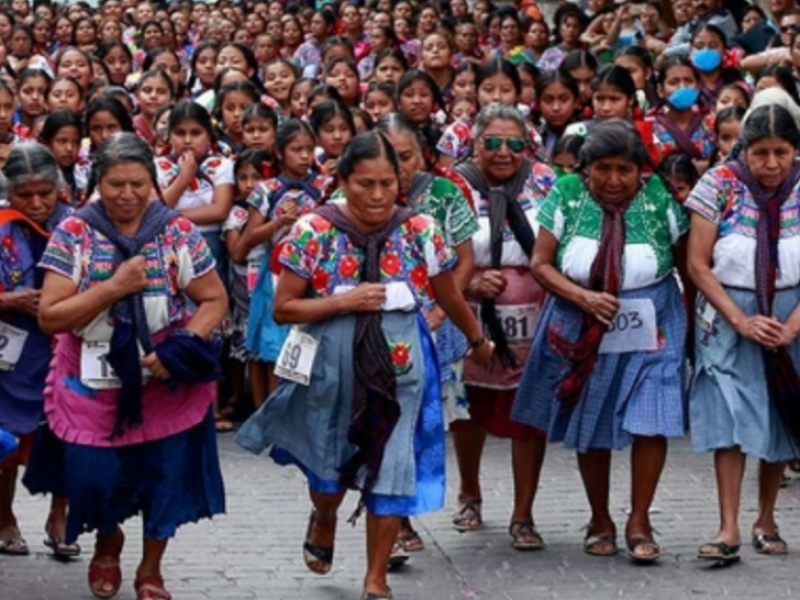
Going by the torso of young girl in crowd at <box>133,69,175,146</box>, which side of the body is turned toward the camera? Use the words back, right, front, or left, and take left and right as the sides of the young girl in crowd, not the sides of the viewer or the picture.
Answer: front

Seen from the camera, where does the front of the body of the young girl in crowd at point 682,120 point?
toward the camera

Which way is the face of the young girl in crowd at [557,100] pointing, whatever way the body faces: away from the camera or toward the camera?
toward the camera

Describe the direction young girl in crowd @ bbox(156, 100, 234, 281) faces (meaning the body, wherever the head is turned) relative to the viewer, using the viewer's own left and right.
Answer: facing the viewer

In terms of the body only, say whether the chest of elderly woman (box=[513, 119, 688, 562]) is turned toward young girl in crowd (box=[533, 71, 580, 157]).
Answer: no

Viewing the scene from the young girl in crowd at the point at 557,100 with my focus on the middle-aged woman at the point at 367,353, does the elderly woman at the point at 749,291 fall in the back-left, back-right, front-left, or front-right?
front-left

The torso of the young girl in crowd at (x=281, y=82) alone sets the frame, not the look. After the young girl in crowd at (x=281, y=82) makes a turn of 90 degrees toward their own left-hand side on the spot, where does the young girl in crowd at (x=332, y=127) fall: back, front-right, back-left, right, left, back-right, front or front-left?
right

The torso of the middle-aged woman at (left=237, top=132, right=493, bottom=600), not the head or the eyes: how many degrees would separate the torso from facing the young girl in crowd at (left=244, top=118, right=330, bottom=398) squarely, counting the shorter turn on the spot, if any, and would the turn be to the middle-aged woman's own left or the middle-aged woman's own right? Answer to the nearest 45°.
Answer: approximately 180°

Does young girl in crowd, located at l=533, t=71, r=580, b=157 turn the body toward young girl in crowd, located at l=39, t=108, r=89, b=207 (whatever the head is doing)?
no

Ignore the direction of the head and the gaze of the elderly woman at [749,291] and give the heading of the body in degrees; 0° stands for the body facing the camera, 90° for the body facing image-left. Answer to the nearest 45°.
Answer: approximately 0°

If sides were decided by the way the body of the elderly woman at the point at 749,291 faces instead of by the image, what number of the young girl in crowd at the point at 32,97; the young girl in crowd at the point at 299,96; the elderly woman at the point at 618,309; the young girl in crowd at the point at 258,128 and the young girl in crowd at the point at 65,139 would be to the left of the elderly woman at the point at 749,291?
0

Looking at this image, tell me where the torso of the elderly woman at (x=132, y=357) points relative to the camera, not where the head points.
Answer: toward the camera

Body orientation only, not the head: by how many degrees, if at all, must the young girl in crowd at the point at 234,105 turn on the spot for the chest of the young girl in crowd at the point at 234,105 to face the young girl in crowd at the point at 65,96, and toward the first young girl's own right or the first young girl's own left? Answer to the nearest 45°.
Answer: approximately 90° to the first young girl's own right

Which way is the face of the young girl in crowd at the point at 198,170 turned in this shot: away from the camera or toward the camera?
toward the camera

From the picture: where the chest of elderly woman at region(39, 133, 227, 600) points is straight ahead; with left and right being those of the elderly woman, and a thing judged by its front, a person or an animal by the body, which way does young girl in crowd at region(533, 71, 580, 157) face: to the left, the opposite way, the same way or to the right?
the same way

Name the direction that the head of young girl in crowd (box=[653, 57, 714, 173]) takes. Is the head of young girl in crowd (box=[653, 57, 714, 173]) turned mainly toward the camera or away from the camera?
toward the camera

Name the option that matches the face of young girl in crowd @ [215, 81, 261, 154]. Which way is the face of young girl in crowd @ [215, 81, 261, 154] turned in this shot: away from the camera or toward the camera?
toward the camera

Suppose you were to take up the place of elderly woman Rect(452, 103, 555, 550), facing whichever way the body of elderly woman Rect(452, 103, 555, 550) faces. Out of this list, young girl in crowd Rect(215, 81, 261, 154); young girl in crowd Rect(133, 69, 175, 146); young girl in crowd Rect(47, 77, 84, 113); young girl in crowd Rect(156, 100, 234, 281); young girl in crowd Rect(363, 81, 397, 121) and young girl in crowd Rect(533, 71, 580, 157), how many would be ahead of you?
0

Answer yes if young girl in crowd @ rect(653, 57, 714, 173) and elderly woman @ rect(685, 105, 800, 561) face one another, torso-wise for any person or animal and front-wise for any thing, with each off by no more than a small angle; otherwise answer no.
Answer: no

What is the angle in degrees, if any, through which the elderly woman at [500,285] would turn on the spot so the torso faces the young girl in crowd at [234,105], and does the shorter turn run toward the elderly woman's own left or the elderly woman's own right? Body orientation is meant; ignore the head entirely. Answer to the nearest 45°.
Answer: approximately 135° to the elderly woman's own right
